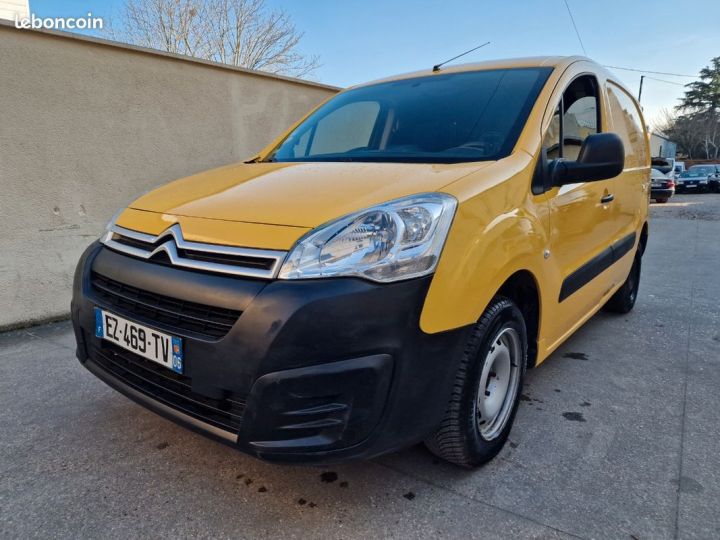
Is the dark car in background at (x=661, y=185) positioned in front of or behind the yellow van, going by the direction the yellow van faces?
behind

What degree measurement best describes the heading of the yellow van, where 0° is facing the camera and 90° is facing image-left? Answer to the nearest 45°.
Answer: approximately 45°

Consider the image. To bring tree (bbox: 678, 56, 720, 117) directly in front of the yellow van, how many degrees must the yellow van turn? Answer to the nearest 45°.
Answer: approximately 180°
